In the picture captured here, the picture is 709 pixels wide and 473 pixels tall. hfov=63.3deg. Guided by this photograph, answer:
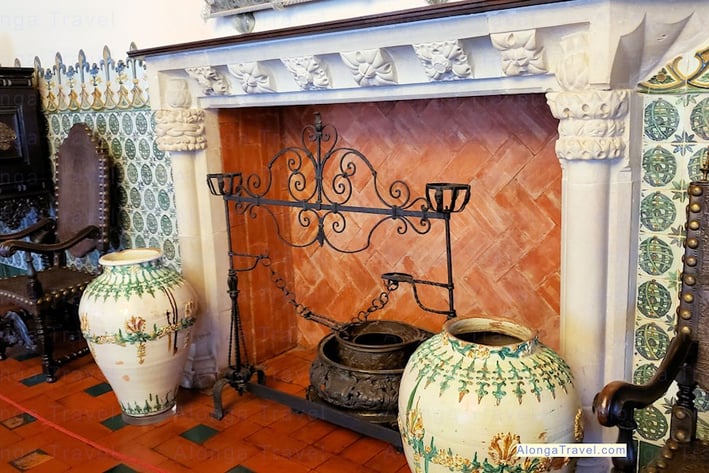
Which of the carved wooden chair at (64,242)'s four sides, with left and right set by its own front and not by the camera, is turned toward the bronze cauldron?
left

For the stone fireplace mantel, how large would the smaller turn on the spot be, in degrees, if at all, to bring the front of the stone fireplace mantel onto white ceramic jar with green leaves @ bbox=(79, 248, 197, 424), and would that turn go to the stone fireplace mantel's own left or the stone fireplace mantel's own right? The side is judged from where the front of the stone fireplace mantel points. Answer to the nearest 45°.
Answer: approximately 45° to the stone fireplace mantel's own right

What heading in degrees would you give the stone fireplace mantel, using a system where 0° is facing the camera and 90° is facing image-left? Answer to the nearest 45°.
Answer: approximately 45°

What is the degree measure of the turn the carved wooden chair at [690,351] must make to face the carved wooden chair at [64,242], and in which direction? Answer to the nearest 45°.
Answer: approximately 45° to its right

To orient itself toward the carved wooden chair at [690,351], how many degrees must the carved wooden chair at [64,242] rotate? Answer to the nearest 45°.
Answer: approximately 90° to its left

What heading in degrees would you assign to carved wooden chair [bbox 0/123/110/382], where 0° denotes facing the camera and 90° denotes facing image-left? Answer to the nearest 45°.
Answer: approximately 45°

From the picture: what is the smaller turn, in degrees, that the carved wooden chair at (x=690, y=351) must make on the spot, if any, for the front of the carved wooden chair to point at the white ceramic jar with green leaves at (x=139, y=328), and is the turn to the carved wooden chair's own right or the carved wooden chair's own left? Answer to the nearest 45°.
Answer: approximately 45° to the carved wooden chair's own right

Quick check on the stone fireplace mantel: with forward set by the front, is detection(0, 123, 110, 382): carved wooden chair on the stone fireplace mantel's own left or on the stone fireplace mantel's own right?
on the stone fireplace mantel's own right
